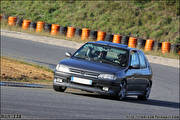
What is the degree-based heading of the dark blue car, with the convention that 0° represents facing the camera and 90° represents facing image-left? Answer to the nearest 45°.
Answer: approximately 45°
